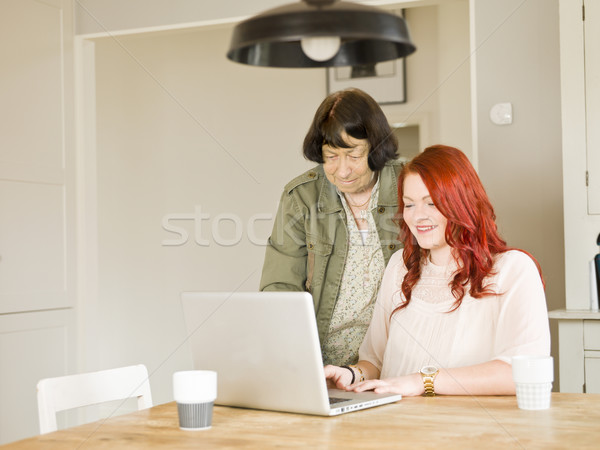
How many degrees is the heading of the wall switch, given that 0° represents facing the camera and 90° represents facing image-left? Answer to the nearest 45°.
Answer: approximately 0°

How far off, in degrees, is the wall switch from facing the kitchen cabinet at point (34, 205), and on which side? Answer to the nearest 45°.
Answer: approximately 90° to its right

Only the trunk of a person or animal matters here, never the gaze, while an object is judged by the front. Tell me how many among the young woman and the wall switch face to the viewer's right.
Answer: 0

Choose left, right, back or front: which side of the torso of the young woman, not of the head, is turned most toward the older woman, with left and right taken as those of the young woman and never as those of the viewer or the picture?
right

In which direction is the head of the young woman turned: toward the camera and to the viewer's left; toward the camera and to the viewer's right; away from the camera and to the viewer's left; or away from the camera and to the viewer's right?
toward the camera and to the viewer's left

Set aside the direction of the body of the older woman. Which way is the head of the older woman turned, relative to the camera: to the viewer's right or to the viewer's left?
to the viewer's left

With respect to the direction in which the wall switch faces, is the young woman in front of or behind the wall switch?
in front

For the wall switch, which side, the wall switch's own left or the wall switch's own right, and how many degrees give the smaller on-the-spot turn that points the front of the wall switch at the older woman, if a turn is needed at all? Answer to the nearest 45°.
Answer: approximately 45° to the wall switch's own right

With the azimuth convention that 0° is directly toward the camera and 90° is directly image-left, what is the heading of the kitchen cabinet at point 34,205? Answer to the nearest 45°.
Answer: approximately 315°

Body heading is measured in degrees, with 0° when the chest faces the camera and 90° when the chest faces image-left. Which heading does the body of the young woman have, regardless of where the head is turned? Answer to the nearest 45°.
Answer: approximately 45°

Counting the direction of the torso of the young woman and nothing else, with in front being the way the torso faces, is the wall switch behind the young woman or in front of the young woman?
behind

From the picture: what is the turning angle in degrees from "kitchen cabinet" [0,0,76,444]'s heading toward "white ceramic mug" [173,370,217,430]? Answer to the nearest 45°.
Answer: approximately 45° to its right

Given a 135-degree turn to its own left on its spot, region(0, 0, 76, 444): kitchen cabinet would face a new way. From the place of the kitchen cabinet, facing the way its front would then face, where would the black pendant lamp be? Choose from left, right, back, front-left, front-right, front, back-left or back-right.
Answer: back

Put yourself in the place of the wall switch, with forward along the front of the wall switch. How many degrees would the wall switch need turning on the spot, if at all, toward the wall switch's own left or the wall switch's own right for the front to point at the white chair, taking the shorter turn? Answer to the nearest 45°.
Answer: approximately 45° to the wall switch's own right
